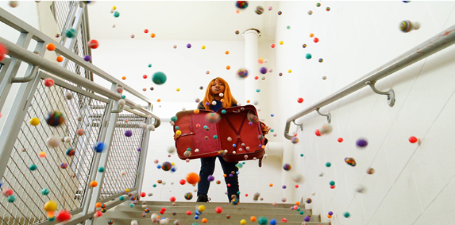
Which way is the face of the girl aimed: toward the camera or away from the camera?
toward the camera

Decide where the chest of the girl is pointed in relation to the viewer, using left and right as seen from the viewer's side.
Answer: facing the viewer

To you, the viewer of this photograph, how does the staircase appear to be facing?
facing the viewer

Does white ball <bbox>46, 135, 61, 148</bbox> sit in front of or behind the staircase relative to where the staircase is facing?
in front

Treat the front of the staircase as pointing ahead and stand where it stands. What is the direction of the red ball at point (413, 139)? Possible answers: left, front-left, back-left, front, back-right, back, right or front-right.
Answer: front-left

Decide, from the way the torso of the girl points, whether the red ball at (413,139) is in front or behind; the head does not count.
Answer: in front

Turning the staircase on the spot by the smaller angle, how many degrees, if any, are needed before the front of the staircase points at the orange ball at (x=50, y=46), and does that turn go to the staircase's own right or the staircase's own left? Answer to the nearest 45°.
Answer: approximately 45° to the staircase's own right
